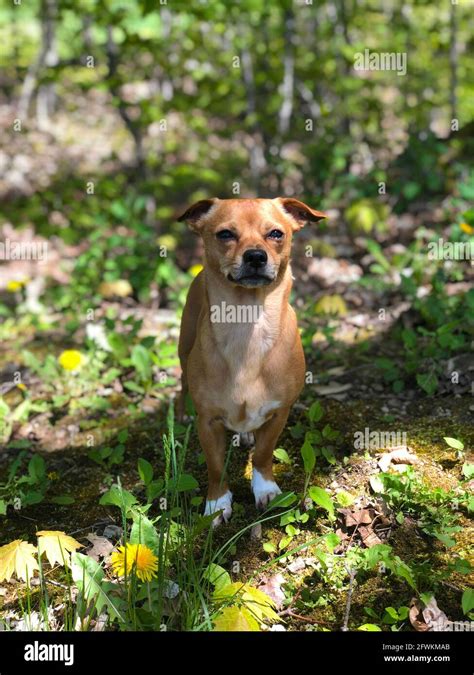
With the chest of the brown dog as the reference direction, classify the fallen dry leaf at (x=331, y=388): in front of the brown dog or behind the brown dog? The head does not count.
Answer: behind

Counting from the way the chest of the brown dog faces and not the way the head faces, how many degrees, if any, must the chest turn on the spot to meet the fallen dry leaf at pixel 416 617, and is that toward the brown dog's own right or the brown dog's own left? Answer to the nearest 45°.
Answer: approximately 45° to the brown dog's own left

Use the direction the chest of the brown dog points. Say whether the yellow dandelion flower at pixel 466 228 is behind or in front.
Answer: behind

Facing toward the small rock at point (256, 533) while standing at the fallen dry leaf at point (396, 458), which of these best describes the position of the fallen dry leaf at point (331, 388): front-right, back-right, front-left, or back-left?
back-right

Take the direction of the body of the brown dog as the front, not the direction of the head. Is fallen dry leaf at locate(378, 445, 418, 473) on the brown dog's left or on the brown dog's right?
on the brown dog's left

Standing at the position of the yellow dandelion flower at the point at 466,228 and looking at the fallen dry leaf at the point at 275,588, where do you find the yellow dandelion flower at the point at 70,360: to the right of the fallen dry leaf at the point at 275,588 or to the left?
right

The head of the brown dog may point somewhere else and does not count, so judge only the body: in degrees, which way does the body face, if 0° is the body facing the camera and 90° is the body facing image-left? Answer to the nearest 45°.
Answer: approximately 0°
